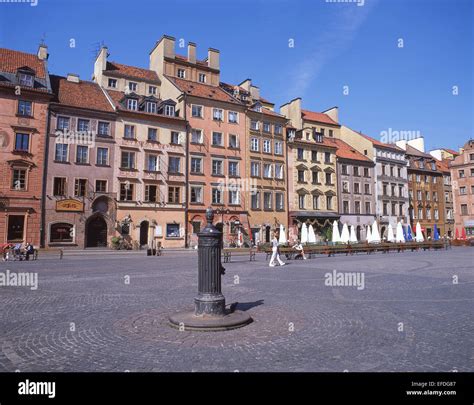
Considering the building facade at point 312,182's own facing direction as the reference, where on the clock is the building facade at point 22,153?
the building facade at point 22,153 is roughly at 3 o'clock from the building facade at point 312,182.

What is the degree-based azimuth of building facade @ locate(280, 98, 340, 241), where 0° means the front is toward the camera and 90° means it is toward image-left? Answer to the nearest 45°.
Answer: approximately 315°
